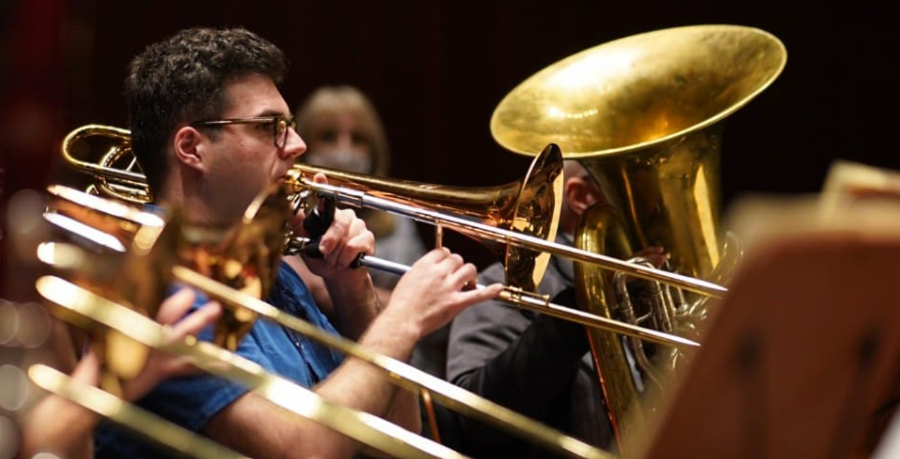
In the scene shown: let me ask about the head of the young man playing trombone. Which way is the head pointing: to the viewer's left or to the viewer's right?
to the viewer's right

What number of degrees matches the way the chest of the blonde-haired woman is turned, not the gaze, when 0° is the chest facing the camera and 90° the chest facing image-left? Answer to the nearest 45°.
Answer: approximately 0°

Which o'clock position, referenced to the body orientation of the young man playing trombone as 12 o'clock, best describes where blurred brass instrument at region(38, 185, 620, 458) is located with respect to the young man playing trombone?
The blurred brass instrument is roughly at 3 o'clock from the young man playing trombone.

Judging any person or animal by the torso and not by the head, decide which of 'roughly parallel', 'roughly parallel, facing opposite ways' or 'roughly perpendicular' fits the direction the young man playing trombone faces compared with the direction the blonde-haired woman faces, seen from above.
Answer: roughly perpendicular

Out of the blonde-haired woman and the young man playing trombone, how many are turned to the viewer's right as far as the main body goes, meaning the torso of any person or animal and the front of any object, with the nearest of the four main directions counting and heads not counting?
1

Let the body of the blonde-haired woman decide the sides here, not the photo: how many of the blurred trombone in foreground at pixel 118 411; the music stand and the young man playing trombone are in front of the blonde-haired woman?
3

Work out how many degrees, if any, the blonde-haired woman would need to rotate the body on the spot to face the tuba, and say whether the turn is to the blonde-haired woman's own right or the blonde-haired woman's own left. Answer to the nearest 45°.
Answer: approximately 45° to the blonde-haired woman's own left

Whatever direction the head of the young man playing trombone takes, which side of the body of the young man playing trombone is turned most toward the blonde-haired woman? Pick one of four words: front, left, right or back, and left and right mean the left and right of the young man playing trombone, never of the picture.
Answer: left

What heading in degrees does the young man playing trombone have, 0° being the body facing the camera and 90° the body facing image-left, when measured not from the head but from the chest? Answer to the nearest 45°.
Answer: approximately 270°

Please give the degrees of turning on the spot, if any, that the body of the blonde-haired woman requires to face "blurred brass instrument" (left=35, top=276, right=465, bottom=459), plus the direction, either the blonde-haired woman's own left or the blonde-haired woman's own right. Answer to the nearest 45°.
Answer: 0° — they already face it
